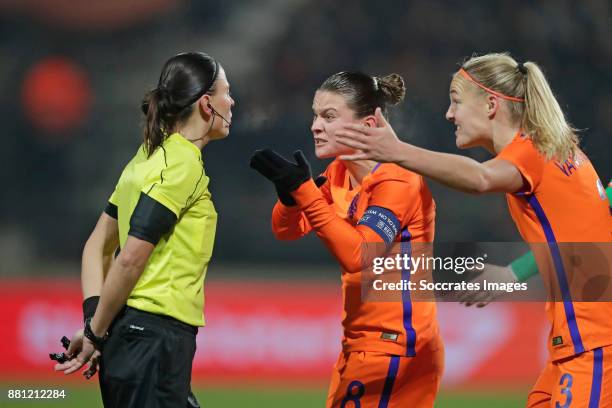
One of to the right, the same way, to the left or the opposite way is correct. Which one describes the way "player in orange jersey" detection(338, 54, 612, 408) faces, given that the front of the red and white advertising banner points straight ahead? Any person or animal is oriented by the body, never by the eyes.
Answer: to the right

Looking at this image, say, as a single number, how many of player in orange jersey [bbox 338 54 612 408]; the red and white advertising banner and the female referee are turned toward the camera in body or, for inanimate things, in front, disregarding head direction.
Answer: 1

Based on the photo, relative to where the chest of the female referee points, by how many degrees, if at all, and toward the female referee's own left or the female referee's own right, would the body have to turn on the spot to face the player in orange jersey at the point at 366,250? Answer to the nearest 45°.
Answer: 0° — they already face them

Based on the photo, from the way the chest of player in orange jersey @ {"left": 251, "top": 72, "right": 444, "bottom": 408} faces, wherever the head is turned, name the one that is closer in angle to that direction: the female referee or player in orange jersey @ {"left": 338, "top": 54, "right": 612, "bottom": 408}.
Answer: the female referee

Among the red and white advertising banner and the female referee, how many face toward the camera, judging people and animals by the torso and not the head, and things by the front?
1

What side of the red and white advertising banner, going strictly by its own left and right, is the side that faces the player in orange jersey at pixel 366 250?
front

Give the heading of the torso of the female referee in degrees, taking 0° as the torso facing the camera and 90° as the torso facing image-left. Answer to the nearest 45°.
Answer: approximately 270°

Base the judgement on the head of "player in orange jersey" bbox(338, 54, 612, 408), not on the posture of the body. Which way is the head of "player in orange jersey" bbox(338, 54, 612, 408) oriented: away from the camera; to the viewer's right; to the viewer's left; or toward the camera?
to the viewer's left

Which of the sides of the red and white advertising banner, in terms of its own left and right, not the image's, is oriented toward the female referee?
front

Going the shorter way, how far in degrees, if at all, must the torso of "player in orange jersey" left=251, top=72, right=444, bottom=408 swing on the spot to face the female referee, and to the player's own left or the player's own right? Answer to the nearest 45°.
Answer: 0° — they already face them

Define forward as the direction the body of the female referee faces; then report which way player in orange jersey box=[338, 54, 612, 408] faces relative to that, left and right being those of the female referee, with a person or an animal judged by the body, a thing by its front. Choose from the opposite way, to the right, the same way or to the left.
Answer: the opposite way

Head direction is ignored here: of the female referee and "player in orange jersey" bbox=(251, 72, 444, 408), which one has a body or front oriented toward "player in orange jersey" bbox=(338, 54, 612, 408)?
the female referee

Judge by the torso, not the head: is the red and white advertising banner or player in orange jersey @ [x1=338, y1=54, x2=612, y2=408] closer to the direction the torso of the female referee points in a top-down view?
the player in orange jersey
